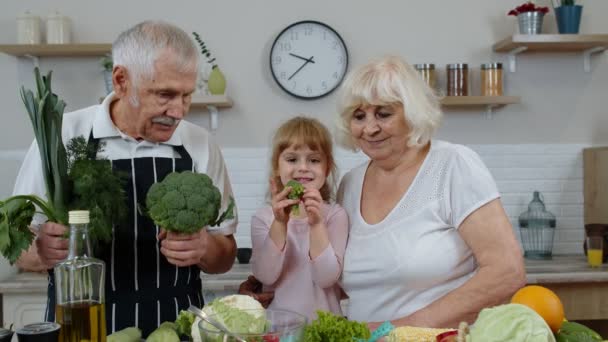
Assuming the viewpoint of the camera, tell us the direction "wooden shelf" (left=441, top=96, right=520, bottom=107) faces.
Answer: facing the viewer

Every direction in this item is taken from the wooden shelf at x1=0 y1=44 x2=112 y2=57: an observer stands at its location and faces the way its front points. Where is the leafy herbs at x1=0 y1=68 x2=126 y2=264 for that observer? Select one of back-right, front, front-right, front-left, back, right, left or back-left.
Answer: front

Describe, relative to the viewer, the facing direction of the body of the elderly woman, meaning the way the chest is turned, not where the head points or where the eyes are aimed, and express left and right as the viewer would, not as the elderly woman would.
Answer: facing the viewer and to the left of the viewer

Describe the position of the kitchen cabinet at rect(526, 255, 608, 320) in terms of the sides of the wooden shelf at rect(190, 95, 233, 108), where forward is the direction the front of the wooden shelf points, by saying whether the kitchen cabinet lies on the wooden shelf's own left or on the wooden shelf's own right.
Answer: on the wooden shelf's own left

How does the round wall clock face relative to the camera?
toward the camera

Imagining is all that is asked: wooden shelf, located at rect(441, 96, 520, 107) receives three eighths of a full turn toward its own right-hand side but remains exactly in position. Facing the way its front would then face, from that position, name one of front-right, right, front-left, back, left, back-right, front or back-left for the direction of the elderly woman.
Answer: back-left

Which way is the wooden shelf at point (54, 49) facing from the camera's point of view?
toward the camera

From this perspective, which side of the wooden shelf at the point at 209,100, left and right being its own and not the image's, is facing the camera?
front

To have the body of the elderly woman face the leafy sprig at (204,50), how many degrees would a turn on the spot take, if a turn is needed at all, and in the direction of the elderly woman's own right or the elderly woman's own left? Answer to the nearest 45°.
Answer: approximately 90° to the elderly woman's own right

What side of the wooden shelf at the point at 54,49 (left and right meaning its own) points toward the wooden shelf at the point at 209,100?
left

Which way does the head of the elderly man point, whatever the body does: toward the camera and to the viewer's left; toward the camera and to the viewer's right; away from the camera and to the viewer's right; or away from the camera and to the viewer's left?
toward the camera and to the viewer's right

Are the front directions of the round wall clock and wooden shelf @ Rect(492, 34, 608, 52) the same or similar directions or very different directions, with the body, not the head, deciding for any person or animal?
same or similar directions

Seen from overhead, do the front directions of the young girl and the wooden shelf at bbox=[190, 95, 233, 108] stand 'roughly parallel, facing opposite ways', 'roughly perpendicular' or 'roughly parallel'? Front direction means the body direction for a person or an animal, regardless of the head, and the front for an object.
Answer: roughly parallel

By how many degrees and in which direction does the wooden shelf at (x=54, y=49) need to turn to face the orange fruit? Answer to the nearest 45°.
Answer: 0° — it already faces it

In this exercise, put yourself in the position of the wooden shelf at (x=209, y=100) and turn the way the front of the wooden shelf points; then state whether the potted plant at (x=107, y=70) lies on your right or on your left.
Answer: on your right
